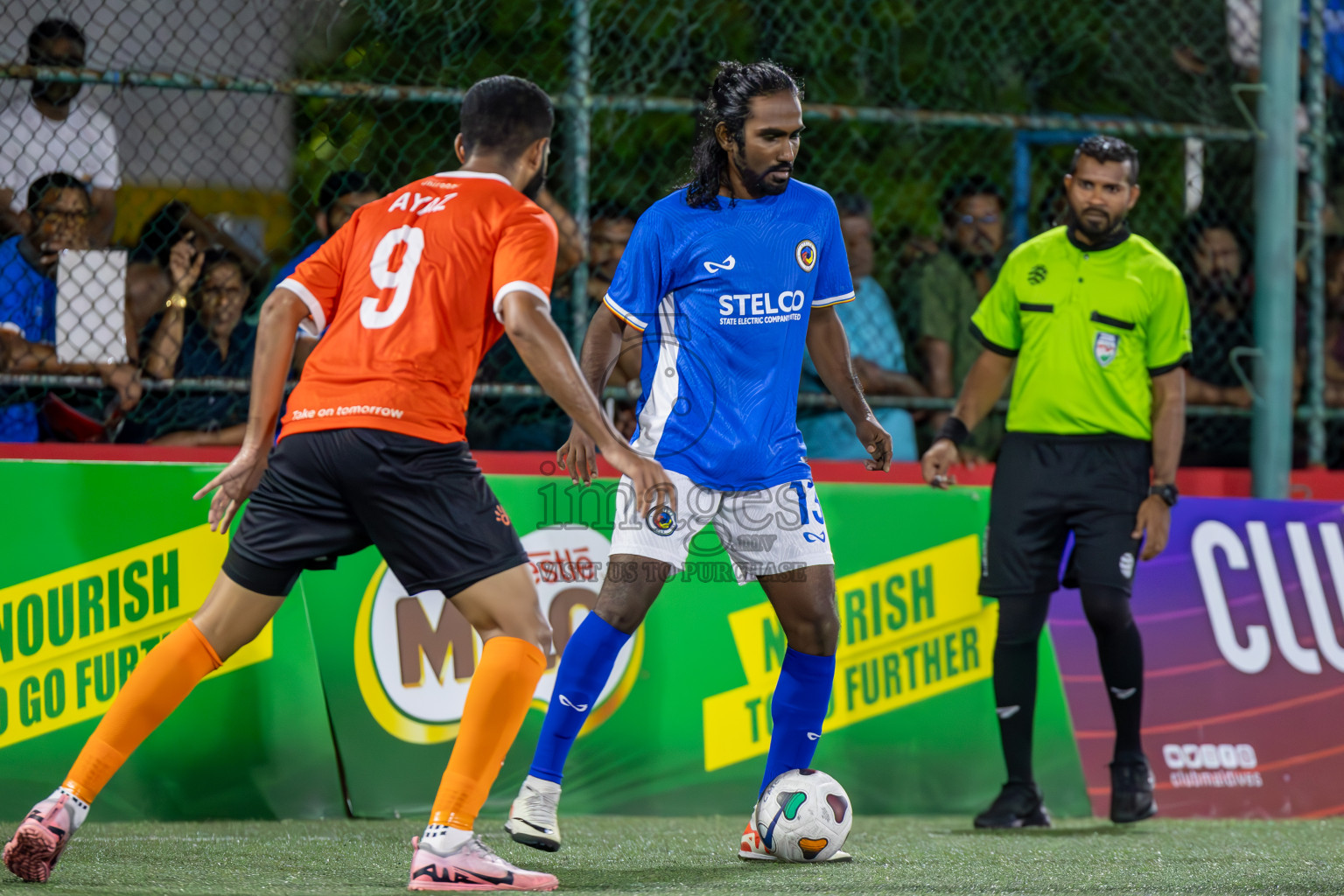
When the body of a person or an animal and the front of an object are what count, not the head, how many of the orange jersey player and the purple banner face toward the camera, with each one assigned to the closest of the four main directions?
1

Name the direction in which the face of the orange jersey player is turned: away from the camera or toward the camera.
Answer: away from the camera

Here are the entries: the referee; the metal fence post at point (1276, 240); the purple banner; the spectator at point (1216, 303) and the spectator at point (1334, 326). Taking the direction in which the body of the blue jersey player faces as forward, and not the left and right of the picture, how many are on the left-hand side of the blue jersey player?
5

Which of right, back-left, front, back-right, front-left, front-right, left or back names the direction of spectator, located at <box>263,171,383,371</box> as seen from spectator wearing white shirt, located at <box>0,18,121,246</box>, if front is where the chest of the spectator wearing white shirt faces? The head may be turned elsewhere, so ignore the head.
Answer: left

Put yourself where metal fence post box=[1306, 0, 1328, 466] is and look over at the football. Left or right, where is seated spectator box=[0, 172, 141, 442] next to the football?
right

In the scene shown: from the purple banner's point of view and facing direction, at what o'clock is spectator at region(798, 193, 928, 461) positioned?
The spectator is roughly at 5 o'clock from the purple banner.

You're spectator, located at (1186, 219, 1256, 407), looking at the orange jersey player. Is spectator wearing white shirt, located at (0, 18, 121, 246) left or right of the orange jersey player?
right
